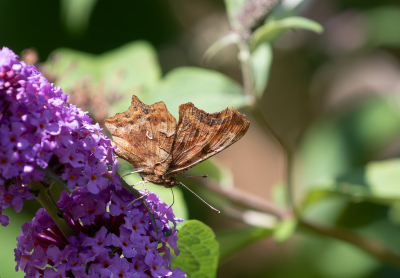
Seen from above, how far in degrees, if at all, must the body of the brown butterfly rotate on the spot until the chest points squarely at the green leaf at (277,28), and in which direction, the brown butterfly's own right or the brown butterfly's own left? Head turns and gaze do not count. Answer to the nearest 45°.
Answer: approximately 45° to the brown butterfly's own left

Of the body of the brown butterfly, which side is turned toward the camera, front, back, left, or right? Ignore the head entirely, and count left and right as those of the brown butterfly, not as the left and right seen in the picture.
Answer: right

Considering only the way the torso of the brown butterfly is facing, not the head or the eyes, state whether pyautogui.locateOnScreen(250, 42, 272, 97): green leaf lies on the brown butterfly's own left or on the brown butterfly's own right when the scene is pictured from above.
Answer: on the brown butterfly's own left

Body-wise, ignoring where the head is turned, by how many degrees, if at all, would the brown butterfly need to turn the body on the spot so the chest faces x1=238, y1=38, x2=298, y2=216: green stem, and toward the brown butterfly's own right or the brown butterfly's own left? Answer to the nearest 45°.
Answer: approximately 45° to the brown butterfly's own left

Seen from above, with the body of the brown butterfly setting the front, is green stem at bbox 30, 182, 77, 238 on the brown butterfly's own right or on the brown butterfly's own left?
on the brown butterfly's own right
